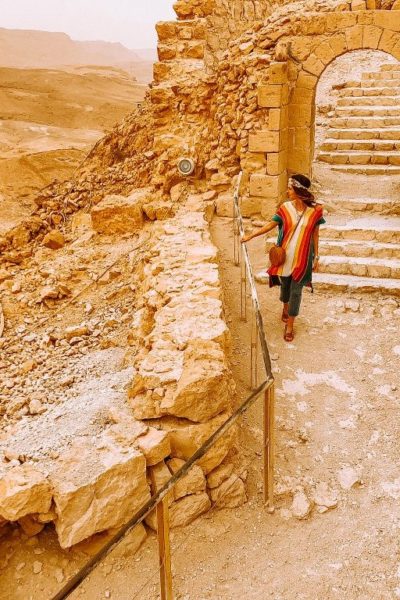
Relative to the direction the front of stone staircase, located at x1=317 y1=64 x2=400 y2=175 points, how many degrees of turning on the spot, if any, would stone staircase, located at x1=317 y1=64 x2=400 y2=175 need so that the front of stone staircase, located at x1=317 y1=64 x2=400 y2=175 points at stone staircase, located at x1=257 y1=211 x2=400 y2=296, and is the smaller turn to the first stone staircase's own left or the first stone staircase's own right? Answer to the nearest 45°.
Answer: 0° — it already faces it

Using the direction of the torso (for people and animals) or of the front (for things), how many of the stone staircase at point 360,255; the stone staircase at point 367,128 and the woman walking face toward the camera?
3

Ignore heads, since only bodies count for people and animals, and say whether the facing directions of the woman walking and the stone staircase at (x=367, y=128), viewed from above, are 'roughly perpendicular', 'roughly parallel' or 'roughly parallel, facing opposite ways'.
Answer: roughly parallel

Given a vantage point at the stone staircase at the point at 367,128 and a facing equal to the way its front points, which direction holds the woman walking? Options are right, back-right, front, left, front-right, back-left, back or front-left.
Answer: front

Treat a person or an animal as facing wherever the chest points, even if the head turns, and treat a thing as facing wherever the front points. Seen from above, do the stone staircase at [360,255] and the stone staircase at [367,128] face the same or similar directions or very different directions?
same or similar directions

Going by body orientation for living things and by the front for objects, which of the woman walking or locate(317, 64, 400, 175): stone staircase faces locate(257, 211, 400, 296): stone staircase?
locate(317, 64, 400, 175): stone staircase

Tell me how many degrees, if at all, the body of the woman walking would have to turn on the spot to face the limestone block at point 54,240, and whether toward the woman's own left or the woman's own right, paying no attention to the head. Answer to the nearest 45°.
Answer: approximately 135° to the woman's own right

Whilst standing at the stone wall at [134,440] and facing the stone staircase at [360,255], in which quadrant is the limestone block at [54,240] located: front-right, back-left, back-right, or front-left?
front-left

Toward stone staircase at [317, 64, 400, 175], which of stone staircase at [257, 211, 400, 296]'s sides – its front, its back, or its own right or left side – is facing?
back

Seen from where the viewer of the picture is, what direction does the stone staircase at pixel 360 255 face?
facing the viewer

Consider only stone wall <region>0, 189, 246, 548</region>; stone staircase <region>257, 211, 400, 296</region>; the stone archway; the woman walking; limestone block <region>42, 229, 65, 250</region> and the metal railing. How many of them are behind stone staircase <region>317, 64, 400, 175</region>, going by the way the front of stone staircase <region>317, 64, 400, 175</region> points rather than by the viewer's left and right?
0

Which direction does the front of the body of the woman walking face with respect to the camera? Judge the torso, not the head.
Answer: toward the camera

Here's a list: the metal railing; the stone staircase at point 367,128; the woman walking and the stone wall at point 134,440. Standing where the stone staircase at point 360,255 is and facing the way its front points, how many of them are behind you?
1

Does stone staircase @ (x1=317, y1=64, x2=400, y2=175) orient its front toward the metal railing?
yes

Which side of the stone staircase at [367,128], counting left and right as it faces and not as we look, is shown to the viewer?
front

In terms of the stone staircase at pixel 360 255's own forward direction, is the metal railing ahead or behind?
ahead
